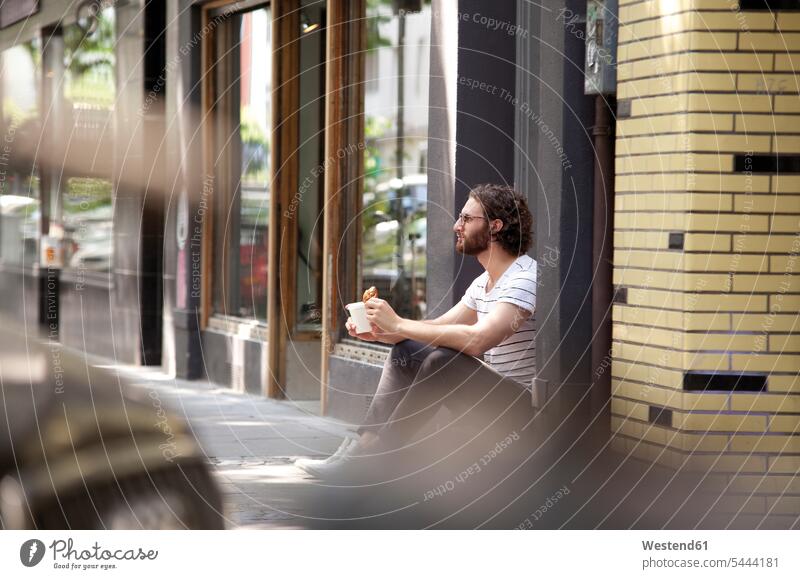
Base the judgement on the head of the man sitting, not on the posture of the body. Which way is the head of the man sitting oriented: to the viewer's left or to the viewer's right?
to the viewer's left

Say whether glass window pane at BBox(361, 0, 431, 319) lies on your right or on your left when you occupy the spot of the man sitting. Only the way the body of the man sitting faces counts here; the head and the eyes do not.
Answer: on your right

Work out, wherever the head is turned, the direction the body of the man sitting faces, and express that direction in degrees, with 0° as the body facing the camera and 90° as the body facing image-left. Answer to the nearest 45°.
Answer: approximately 90°

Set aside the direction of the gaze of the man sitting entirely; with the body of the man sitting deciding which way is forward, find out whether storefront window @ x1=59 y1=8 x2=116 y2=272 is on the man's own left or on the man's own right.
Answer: on the man's own right

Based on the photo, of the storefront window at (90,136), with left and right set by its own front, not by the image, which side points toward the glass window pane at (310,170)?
left

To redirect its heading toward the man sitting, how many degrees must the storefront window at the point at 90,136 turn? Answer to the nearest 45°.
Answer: approximately 45° to its left

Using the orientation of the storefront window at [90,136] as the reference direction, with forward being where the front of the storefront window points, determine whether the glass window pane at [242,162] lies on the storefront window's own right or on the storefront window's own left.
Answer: on the storefront window's own left

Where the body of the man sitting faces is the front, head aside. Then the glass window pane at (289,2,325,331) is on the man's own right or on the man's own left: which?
on the man's own right
